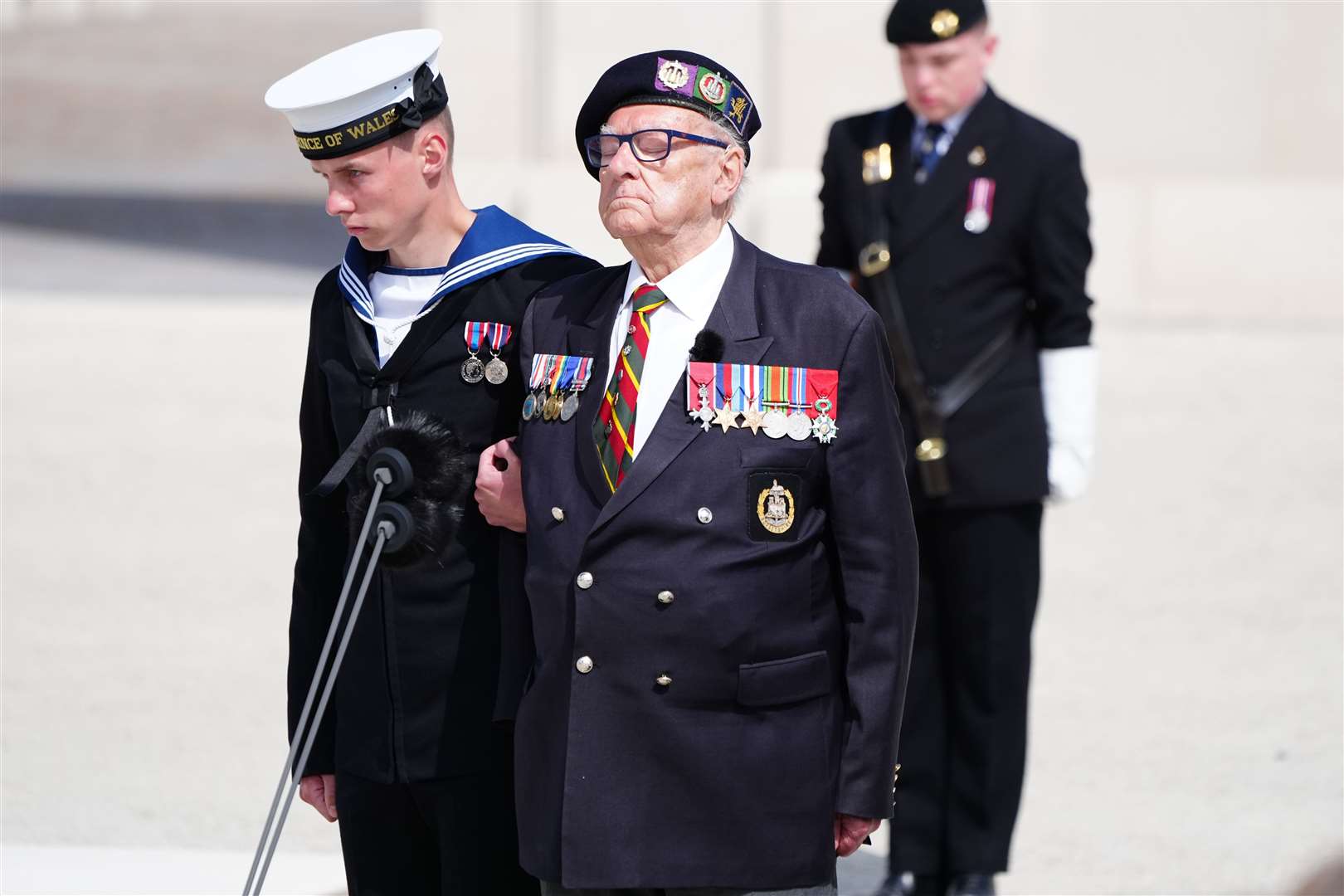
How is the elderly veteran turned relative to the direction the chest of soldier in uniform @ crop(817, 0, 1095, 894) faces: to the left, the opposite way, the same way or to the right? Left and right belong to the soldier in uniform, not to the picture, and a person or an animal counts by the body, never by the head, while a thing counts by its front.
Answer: the same way

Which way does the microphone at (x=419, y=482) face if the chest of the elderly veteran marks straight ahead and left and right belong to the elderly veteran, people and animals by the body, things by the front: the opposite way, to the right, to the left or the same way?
the opposite way

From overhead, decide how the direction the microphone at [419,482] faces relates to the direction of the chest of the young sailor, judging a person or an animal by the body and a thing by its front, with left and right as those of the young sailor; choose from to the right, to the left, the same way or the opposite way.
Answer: the opposite way

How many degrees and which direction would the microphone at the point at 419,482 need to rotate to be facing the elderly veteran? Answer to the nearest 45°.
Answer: approximately 90° to its right

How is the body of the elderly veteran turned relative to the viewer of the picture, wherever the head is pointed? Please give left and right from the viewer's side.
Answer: facing the viewer and to the left of the viewer

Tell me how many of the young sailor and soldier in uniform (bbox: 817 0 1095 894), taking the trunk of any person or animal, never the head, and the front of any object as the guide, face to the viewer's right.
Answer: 0

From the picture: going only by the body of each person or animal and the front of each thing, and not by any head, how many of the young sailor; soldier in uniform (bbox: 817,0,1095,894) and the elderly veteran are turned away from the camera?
0

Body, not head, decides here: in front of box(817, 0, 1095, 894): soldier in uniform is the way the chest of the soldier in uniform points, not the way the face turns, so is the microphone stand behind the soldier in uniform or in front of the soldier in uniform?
in front

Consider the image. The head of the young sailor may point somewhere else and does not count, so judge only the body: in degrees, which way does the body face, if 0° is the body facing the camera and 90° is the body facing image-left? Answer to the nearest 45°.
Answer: approximately 45°

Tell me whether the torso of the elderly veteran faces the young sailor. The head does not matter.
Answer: no

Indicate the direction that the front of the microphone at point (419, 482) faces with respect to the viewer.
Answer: facing away from the viewer and to the right of the viewer

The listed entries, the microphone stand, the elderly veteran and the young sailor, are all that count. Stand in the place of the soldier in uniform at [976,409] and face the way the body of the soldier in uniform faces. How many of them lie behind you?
0

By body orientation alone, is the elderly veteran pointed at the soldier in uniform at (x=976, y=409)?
no

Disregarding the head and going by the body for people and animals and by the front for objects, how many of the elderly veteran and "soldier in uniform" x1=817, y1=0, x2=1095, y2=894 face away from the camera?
0

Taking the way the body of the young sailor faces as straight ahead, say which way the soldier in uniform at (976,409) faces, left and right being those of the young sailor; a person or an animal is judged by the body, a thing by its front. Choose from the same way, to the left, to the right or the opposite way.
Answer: the same way
